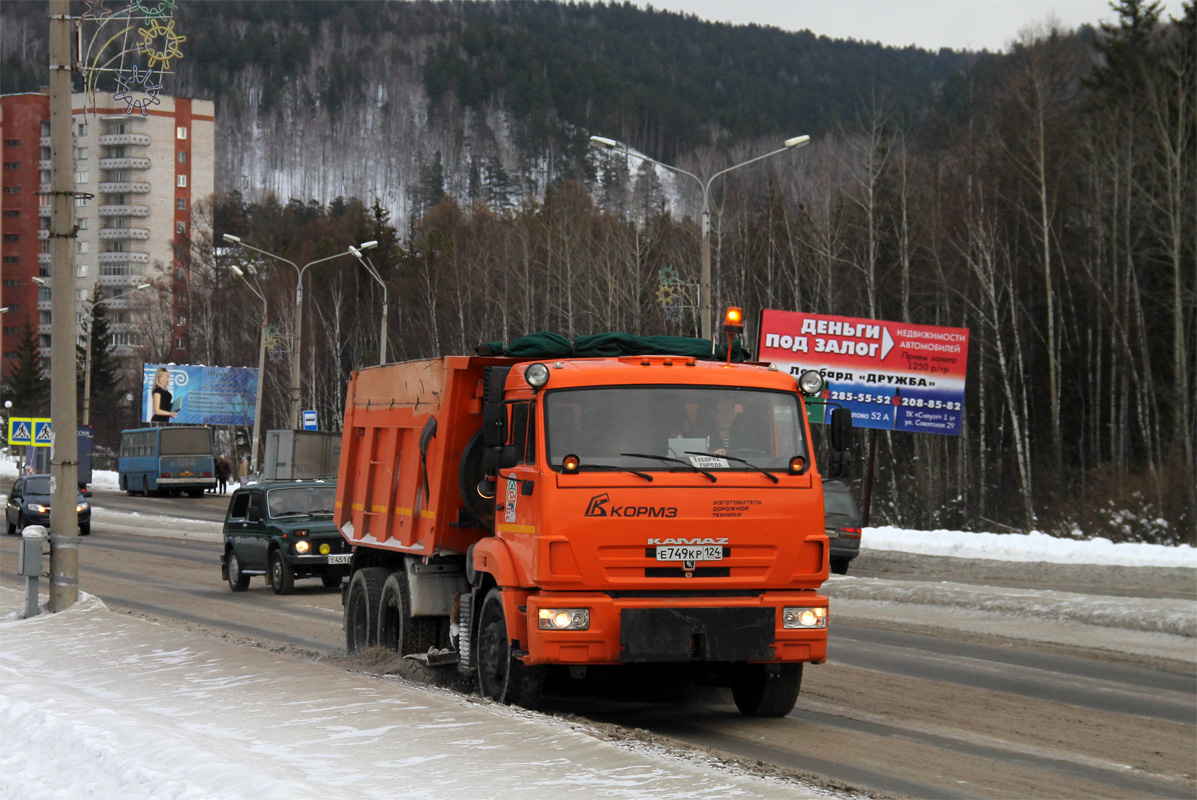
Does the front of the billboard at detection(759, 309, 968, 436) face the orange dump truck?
yes

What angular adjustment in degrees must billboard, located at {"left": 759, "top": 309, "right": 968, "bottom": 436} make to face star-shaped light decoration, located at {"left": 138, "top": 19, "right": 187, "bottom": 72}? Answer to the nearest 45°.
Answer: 0° — it already faces it

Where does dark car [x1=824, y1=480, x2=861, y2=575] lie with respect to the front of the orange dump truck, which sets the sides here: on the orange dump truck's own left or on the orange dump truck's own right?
on the orange dump truck's own left

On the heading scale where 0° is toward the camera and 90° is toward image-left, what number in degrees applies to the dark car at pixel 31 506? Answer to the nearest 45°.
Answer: approximately 315°

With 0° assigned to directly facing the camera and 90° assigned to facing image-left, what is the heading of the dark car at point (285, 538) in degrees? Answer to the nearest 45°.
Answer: approximately 315°

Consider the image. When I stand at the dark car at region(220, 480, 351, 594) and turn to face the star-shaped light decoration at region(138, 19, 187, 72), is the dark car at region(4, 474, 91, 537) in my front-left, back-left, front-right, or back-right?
back-right

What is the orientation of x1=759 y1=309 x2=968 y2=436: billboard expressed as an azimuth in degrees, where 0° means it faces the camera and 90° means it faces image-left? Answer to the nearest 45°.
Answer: approximately 0°

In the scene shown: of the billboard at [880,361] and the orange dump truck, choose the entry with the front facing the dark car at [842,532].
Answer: the billboard

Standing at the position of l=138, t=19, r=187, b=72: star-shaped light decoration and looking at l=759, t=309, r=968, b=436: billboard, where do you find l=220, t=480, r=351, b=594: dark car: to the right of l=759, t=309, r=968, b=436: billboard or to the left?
left

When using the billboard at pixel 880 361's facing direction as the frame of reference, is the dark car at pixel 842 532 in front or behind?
in front
